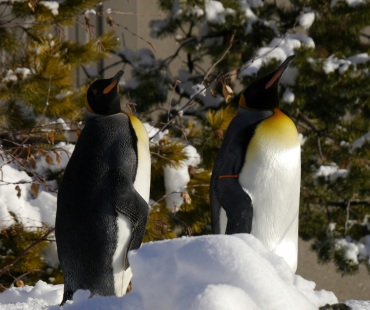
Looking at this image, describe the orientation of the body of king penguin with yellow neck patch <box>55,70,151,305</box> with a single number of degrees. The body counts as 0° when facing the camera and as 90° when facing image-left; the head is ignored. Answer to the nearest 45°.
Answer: approximately 225°

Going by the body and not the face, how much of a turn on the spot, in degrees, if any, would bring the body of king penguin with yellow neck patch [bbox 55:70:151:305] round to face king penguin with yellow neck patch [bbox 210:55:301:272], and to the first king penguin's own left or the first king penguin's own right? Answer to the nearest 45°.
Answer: approximately 45° to the first king penguin's own right

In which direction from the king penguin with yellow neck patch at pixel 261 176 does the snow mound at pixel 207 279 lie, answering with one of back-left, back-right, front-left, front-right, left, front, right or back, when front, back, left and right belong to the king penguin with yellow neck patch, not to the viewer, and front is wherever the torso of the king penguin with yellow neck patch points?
front-right

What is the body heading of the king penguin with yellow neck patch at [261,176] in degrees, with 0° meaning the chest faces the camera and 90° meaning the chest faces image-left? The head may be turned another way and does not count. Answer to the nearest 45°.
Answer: approximately 315°

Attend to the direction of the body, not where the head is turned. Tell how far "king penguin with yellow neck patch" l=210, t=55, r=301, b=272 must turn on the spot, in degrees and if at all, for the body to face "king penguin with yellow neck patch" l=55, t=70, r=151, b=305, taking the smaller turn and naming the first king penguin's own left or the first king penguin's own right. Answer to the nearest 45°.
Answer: approximately 90° to the first king penguin's own right

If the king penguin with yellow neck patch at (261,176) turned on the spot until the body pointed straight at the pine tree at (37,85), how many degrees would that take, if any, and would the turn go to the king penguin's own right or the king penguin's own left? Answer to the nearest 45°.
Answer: approximately 180°

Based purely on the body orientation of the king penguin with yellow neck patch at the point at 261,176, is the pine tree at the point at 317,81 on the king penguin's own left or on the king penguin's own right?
on the king penguin's own left

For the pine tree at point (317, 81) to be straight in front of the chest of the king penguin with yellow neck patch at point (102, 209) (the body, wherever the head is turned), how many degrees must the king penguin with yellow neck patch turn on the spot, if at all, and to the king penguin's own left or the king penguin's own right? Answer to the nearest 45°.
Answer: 0° — it already faces it

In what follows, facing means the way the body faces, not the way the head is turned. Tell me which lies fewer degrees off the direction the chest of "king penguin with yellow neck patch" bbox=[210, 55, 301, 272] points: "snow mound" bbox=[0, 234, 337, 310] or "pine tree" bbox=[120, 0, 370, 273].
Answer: the snow mound

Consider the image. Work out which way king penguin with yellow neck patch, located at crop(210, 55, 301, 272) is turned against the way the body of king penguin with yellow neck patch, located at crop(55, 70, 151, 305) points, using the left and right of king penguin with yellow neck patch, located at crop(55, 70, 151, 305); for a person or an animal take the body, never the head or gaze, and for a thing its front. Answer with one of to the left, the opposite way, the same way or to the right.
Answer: to the right
